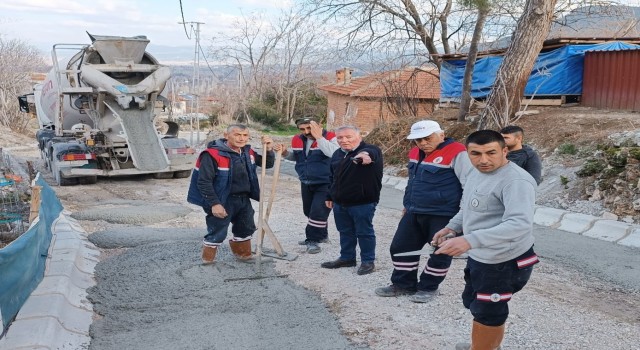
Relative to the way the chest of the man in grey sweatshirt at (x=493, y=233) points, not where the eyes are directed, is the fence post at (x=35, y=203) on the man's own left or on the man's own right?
on the man's own right

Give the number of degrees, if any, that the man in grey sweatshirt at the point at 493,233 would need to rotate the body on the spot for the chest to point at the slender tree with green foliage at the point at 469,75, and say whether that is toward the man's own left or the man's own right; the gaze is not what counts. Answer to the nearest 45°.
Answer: approximately 135° to the man's own right

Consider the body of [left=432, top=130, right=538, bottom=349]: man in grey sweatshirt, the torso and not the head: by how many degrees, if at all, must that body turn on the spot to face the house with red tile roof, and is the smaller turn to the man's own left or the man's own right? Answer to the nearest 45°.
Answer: approximately 135° to the man's own right

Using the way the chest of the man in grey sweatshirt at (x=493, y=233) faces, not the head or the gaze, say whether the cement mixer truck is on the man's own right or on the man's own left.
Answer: on the man's own right

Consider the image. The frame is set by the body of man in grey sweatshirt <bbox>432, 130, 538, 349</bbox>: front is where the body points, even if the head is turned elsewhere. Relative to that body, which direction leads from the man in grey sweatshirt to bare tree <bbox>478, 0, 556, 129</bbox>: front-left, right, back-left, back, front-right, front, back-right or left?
back-right

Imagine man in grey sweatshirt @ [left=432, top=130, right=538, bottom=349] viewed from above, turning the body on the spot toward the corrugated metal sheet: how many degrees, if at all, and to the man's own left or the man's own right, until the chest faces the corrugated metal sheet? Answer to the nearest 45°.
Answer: approximately 135° to the man's own right

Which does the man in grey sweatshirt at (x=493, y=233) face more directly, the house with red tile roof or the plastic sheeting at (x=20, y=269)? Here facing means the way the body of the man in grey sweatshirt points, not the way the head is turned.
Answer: the plastic sheeting

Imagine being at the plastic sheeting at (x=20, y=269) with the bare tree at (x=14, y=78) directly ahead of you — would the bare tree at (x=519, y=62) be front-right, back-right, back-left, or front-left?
front-right

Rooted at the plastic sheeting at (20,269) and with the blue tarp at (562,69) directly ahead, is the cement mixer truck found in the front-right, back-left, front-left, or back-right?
front-left

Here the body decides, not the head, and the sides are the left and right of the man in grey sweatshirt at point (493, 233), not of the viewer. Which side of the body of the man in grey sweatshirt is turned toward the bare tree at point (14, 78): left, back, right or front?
right
